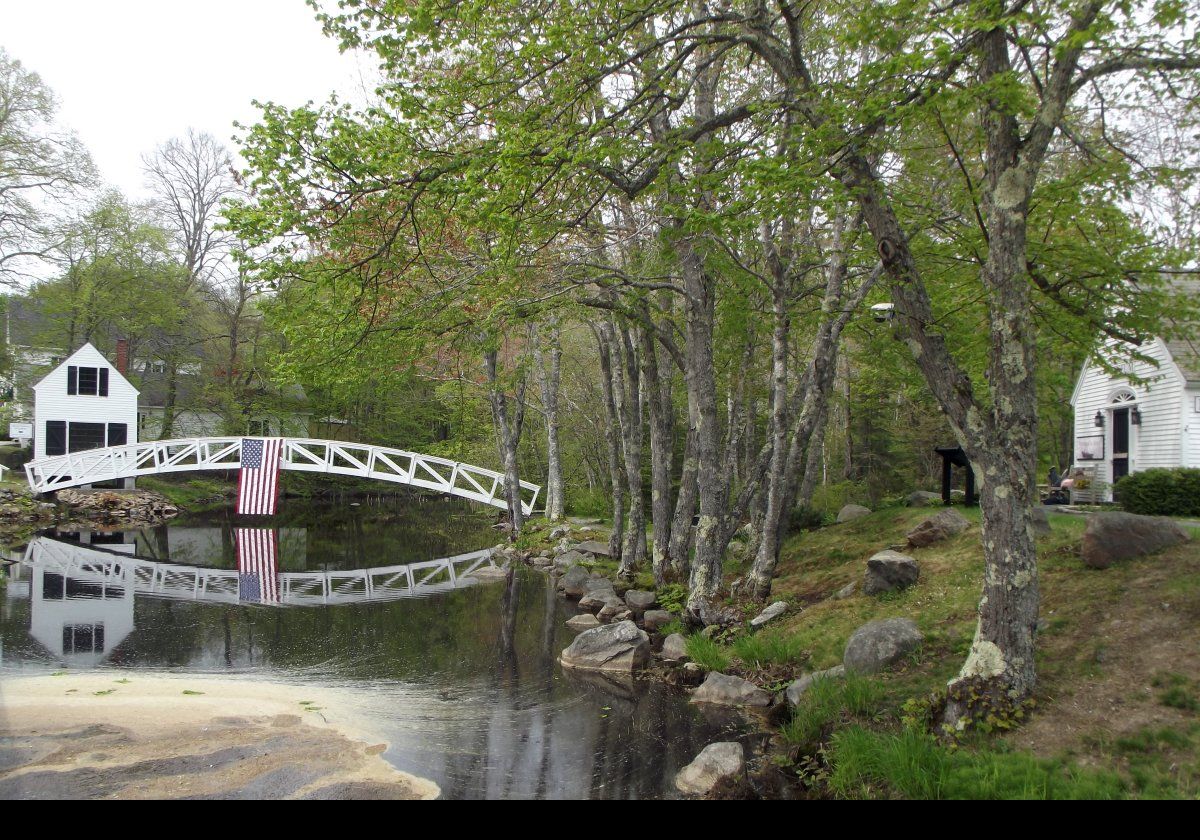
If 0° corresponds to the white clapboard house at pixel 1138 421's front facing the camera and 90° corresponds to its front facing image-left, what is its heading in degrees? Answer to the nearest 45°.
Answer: approximately 45°

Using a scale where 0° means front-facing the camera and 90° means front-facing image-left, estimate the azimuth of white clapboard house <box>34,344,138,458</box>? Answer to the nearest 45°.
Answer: approximately 0°

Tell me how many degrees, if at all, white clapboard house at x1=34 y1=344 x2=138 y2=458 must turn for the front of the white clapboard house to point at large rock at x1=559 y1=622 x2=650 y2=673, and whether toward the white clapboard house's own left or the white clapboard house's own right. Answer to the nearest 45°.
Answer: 0° — it already faces it

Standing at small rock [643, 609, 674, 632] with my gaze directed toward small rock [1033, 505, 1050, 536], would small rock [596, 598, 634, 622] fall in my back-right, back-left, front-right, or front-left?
back-left

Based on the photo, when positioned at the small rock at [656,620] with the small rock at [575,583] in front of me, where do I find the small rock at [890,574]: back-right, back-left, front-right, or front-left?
back-right

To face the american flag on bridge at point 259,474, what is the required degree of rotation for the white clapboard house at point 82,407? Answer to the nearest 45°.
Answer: approximately 45° to its left
